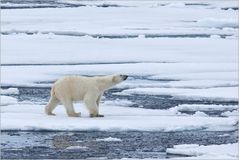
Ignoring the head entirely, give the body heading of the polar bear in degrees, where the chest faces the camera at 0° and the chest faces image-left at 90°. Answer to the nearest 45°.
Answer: approximately 270°
